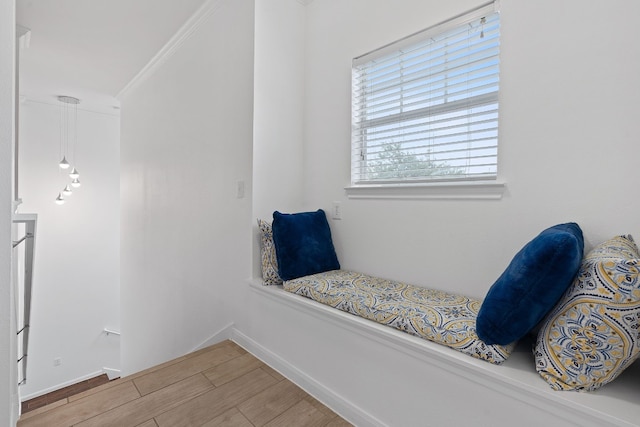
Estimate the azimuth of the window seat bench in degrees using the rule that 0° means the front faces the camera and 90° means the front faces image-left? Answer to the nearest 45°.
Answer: approximately 45°

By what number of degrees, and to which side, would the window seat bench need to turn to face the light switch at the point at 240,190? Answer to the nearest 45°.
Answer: approximately 45° to its right

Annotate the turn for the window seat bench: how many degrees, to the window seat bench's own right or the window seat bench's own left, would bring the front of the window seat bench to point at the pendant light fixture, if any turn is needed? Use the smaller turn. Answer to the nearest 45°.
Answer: approximately 45° to the window seat bench's own right
